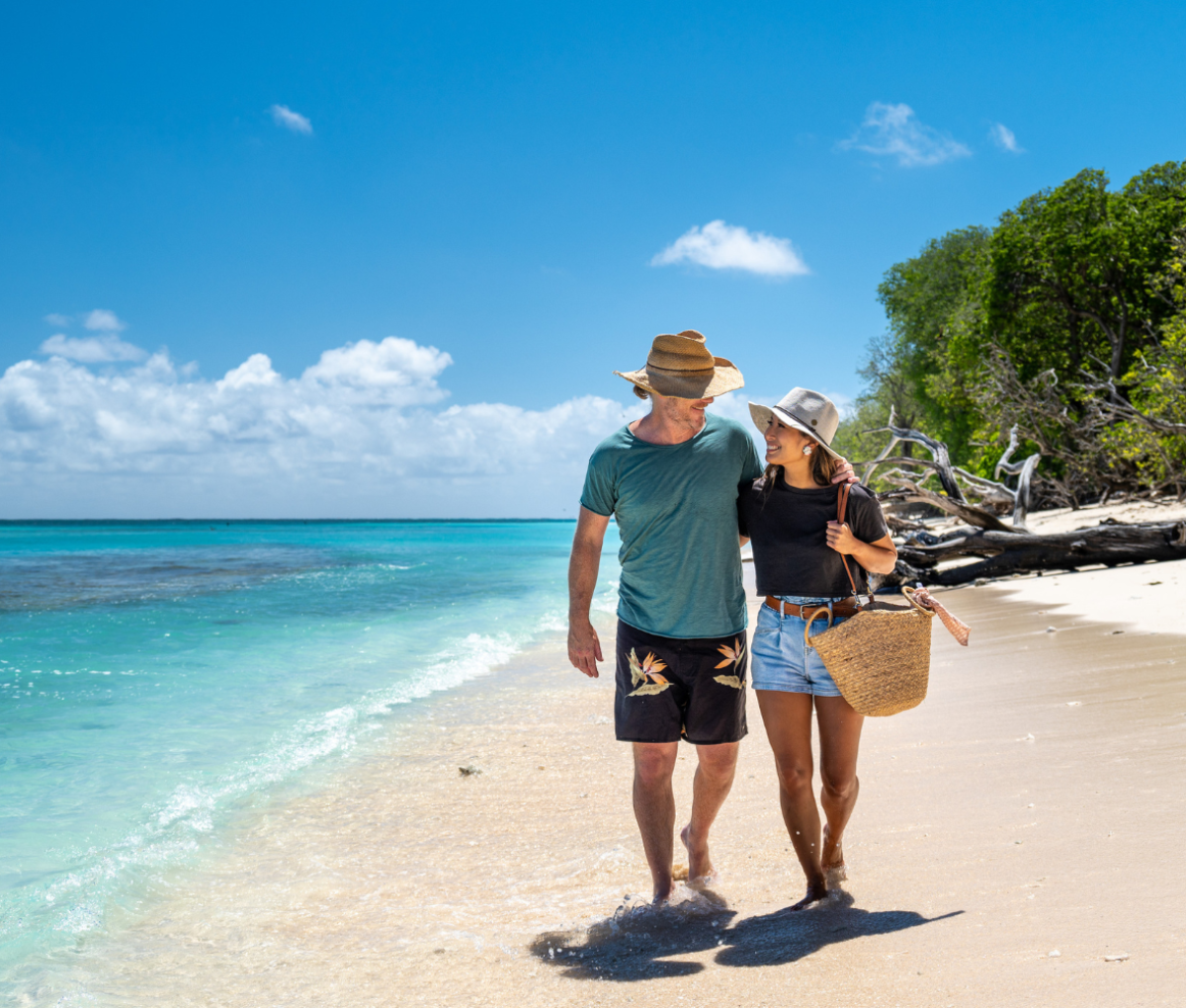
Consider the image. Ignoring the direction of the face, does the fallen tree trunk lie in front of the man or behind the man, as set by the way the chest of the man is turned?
behind

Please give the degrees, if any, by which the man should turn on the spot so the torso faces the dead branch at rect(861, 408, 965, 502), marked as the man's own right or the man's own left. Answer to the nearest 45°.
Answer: approximately 180°

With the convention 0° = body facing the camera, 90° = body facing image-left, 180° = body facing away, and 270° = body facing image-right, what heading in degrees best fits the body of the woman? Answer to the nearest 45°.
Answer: approximately 0°

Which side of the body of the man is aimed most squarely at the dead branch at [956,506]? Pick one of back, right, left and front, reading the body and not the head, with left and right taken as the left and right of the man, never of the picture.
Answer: back

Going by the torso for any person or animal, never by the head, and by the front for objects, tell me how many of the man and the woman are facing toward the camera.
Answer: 2

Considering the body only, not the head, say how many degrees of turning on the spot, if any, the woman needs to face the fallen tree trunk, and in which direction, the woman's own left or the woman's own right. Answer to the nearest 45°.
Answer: approximately 180°

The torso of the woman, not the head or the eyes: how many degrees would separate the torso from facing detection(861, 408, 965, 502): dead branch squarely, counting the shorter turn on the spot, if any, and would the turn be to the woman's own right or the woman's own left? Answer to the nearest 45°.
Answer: approximately 180°

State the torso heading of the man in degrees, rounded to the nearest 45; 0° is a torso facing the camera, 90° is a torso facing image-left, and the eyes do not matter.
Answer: approximately 0°

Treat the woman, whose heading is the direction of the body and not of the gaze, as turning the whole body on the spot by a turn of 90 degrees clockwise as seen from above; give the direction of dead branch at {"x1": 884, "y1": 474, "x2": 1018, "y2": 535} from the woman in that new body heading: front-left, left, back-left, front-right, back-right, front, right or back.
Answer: right
